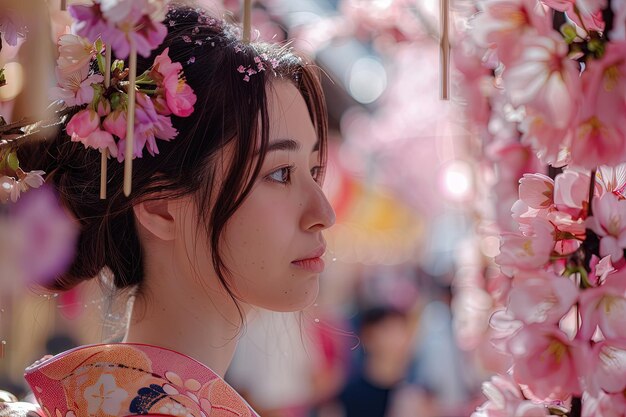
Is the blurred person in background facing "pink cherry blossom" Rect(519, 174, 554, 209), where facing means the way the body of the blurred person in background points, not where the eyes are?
yes

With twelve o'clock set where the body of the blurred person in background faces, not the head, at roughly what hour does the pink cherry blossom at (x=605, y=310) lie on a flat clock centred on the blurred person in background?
The pink cherry blossom is roughly at 12 o'clock from the blurred person in background.

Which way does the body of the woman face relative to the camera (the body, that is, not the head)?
to the viewer's right

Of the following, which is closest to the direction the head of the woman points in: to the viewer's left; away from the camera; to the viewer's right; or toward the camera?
to the viewer's right

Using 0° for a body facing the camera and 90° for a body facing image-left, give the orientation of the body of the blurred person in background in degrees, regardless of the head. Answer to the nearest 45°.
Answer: approximately 0°

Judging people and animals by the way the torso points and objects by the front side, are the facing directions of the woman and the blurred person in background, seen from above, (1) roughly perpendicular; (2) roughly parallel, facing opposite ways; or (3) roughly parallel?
roughly perpendicular
